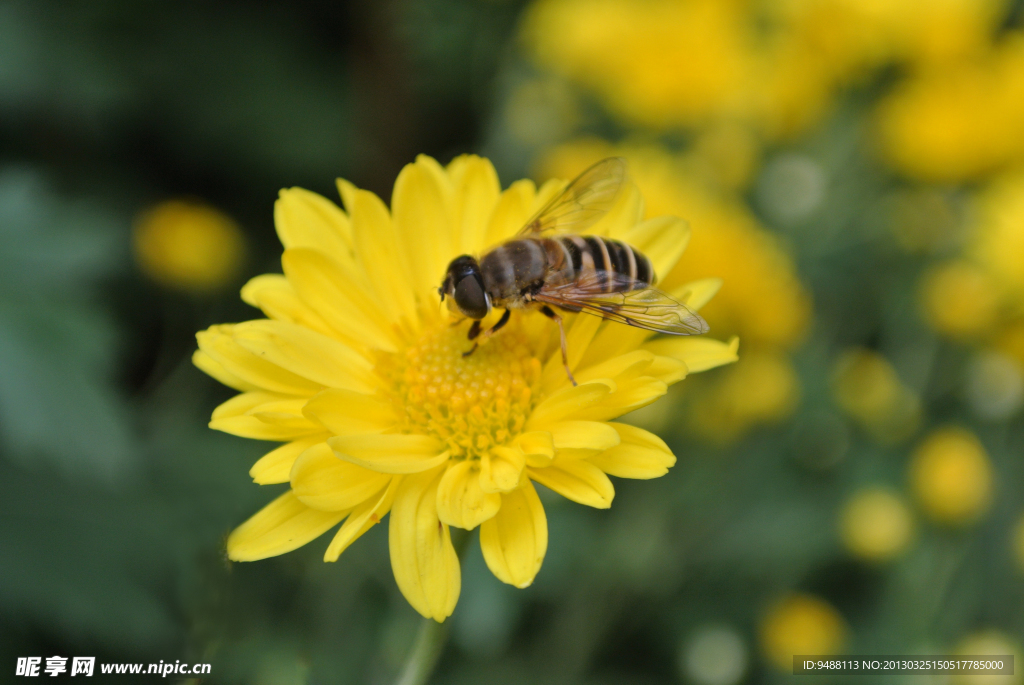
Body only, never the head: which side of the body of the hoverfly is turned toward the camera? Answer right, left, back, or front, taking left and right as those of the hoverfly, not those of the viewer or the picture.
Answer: left

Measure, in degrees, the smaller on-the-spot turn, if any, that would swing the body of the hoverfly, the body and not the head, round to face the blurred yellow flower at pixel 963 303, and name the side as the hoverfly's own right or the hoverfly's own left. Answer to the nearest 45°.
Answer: approximately 135° to the hoverfly's own right

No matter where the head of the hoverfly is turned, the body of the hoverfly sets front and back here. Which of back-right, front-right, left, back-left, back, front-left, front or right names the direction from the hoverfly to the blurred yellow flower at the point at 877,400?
back-right

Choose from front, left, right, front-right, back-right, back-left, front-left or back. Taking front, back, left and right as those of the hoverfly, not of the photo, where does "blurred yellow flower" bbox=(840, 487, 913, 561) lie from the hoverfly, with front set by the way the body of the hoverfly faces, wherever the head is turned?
back-right

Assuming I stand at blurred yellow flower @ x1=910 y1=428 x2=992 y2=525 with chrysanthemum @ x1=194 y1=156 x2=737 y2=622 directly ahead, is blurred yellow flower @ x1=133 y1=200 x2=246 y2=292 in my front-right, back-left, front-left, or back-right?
front-right
